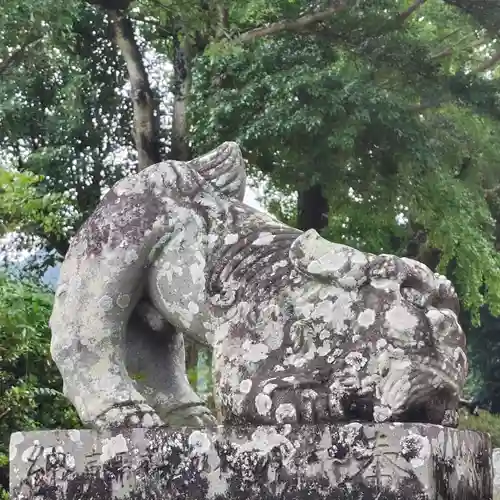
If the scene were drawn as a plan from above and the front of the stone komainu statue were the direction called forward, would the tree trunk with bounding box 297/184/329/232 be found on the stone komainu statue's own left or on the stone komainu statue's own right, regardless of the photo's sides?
on the stone komainu statue's own left

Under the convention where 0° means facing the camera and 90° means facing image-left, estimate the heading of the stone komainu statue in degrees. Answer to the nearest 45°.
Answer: approximately 270°

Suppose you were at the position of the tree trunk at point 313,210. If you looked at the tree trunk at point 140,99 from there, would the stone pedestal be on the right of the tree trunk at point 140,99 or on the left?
left

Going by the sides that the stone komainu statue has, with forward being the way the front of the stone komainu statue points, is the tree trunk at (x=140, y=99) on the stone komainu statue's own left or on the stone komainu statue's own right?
on the stone komainu statue's own left

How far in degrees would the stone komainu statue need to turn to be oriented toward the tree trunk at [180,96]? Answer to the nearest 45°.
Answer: approximately 90° to its left

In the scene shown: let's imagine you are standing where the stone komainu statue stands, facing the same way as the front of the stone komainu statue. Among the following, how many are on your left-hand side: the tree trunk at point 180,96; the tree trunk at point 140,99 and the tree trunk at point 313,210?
3
